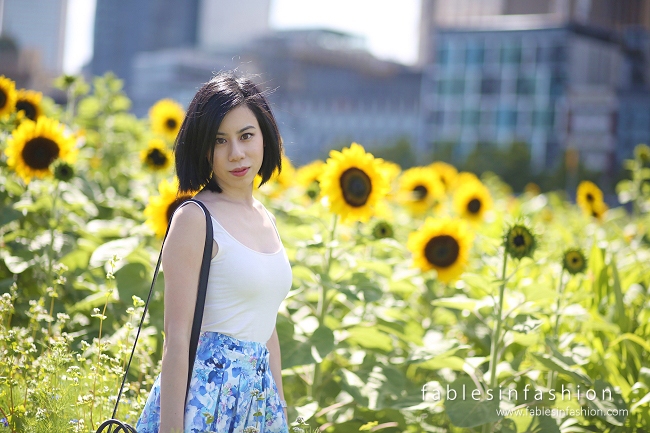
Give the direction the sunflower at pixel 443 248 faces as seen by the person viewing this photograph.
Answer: facing the viewer

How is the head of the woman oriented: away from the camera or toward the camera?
toward the camera

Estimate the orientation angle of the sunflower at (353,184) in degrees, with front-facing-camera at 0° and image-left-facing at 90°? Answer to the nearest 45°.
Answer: approximately 0°

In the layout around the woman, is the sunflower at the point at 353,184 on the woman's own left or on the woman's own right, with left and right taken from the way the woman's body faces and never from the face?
on the woman's own left

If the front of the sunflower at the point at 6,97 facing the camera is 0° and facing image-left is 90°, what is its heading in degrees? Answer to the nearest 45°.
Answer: approximately 0°

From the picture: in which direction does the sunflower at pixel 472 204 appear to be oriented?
toward the camera

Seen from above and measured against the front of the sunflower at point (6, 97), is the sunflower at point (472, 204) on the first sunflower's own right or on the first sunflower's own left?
on the first sunflower's own left

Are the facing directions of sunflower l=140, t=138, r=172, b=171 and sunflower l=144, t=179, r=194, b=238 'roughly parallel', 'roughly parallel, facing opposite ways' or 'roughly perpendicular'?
roughly parallel
